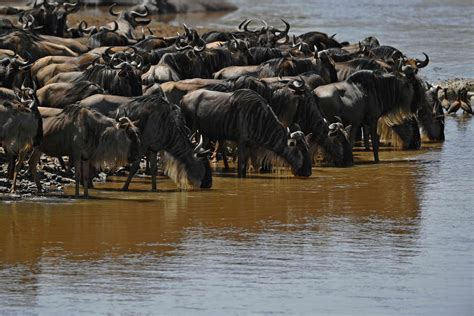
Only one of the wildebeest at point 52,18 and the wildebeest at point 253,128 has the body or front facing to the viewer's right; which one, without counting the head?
the wildebeest at point 253,128

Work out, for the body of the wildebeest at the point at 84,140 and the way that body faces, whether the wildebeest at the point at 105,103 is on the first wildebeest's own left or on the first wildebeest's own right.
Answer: on the first wildebeest's own left

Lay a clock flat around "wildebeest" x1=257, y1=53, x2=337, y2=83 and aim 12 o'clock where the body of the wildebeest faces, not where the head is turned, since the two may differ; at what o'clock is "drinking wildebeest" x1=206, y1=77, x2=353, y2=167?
The drinking wildebeest is roughly at 3 o'clock from the wildebeest.

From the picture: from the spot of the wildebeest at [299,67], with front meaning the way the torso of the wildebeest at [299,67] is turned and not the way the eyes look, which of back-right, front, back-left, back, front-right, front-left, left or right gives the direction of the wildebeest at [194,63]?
back

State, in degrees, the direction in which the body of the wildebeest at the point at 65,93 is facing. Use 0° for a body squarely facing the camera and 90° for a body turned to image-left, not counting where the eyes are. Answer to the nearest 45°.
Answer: approximately 270°

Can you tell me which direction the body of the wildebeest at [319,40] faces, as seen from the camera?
to the viewer's right

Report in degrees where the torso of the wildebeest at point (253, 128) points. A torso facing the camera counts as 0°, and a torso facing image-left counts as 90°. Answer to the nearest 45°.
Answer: approximately 270°
